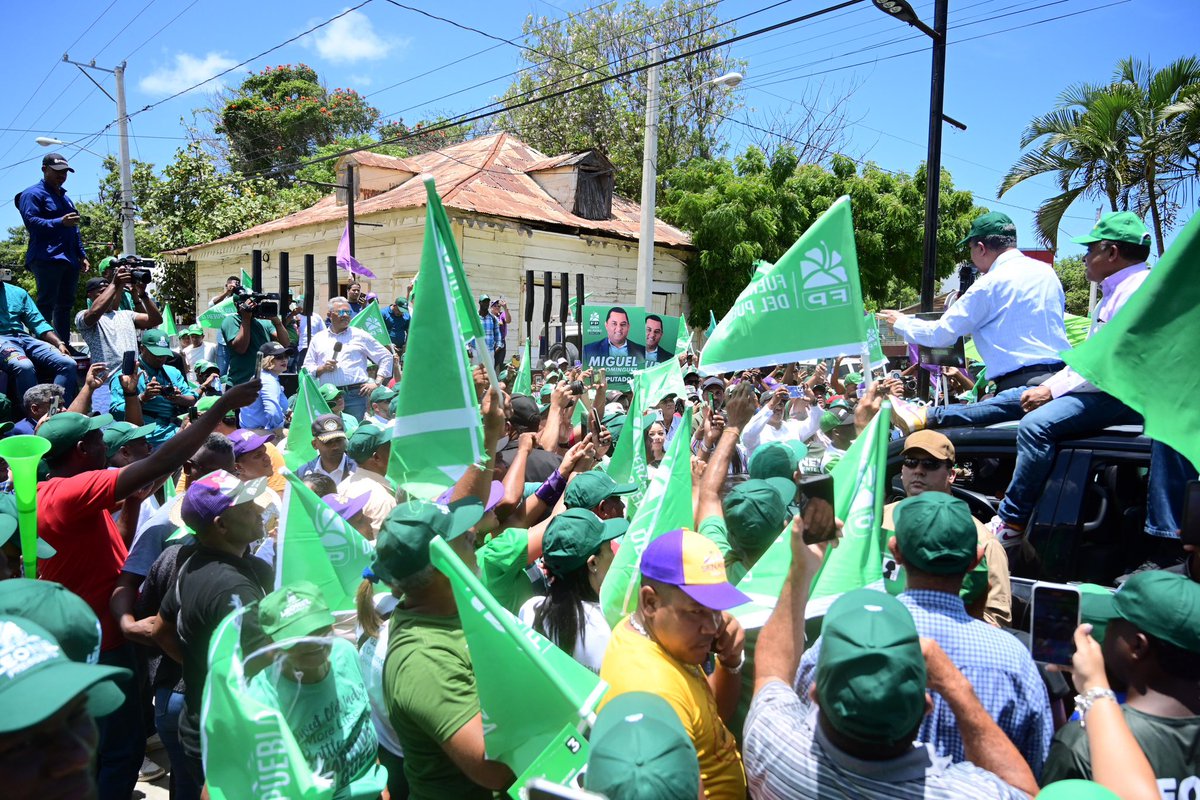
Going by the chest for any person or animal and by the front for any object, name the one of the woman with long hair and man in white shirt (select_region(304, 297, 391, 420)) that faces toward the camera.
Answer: the man in white shirt

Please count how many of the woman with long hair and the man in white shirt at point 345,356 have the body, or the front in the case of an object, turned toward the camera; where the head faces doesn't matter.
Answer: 1

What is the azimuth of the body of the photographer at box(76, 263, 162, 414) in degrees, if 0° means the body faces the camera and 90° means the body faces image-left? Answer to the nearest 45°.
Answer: approximately 315°

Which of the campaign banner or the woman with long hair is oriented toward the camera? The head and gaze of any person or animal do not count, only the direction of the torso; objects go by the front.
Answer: the campaign banner

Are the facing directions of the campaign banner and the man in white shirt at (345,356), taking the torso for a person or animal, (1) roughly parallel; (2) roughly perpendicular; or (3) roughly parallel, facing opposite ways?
roughly parallel

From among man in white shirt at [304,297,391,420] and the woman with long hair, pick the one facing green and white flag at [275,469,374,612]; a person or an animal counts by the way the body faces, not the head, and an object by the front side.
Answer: the man in white shirt

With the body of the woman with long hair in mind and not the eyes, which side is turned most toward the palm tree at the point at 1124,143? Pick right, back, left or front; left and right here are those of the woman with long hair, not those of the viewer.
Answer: front

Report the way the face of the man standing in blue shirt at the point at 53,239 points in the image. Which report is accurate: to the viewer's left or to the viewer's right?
to the viewer's right

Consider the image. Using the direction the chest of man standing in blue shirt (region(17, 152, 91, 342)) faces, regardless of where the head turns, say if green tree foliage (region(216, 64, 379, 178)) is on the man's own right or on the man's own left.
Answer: on the man's own left

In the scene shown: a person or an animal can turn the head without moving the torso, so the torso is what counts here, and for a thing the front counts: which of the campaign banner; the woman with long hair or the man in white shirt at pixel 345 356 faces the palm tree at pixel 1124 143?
the woman with long hair

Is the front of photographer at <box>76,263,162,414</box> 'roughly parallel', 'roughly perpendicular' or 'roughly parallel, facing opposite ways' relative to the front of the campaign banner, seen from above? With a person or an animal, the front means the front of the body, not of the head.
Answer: roughly perpendicular

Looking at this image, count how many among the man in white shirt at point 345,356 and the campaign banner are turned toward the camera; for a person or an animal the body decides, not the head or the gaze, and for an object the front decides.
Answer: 2

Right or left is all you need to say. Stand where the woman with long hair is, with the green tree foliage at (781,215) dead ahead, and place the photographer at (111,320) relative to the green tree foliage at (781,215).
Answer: left

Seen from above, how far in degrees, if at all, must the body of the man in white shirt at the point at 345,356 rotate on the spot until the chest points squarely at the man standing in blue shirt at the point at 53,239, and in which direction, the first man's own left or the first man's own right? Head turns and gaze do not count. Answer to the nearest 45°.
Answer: approximately 90° to the first man's own right

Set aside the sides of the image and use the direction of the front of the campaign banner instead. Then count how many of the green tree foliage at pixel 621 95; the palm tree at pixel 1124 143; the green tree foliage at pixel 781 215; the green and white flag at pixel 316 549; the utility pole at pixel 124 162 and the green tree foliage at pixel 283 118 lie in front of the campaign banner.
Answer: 1

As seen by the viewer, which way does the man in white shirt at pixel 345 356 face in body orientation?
toward the camera

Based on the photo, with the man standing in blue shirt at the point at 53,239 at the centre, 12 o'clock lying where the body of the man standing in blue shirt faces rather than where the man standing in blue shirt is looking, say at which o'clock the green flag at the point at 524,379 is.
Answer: The green flag is roughly at 11 o'clock from the man standing in blue shirt.
